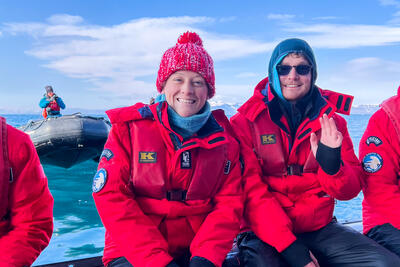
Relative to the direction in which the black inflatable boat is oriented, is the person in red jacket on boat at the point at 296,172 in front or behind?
in front

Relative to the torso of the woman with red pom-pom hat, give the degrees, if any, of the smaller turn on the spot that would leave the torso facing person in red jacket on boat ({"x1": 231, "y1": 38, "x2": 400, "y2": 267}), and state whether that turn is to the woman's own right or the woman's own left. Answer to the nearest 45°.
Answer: approximately 90° to the woman's own left

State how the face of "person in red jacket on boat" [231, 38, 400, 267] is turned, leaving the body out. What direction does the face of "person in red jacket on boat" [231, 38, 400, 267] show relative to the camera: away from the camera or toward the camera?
toward the camera

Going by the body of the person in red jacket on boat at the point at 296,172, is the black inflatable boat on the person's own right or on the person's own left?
on the person's own right

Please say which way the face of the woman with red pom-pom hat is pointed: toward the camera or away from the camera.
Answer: toward the camera

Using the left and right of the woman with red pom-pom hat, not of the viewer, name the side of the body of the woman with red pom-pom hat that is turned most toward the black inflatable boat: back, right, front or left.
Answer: back

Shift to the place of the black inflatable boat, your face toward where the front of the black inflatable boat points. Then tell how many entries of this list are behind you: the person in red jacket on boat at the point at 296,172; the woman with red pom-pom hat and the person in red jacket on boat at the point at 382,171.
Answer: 0

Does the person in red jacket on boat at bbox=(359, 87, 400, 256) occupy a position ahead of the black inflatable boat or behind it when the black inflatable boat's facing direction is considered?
ahead

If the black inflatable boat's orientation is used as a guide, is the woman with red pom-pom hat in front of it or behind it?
in front

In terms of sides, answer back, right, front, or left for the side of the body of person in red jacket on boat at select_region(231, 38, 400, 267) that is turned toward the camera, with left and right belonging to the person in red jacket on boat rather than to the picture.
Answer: front
